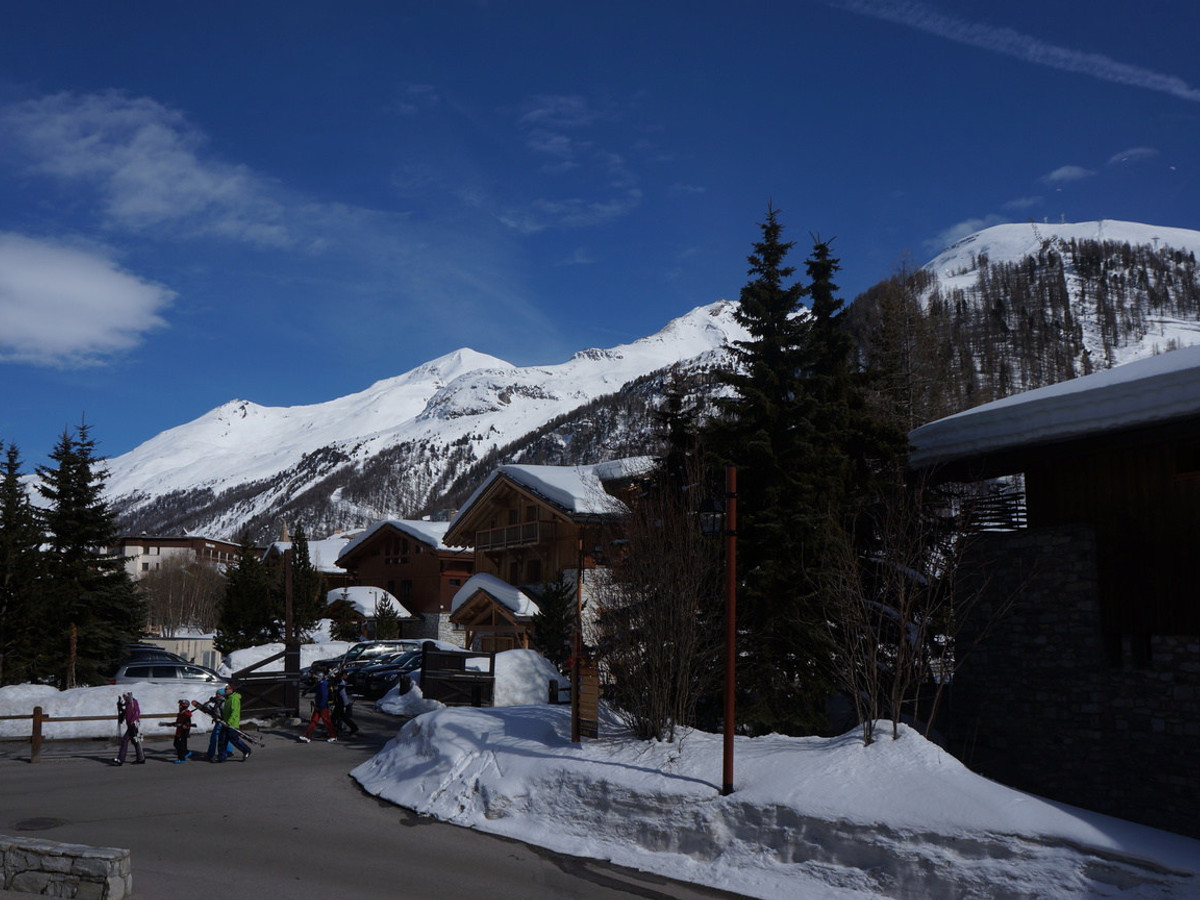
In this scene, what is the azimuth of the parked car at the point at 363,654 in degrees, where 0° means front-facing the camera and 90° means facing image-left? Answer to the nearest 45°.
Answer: approximately 45°

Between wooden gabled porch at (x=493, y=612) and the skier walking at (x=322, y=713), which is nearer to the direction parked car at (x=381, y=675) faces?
the skier walking

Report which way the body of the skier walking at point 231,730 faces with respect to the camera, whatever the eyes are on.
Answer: to the viewer's left

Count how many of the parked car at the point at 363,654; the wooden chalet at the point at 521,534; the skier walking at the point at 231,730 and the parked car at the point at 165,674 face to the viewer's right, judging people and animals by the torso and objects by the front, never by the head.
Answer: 1

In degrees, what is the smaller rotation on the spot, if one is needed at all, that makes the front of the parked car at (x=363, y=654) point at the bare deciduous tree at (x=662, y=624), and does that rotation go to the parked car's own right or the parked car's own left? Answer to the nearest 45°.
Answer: approximately 45° to the parked car's own left

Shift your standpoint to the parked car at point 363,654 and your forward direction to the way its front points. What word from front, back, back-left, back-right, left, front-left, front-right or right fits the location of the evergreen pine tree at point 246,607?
right

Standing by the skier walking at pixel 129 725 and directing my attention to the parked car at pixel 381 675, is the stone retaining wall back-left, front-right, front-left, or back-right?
back-right
